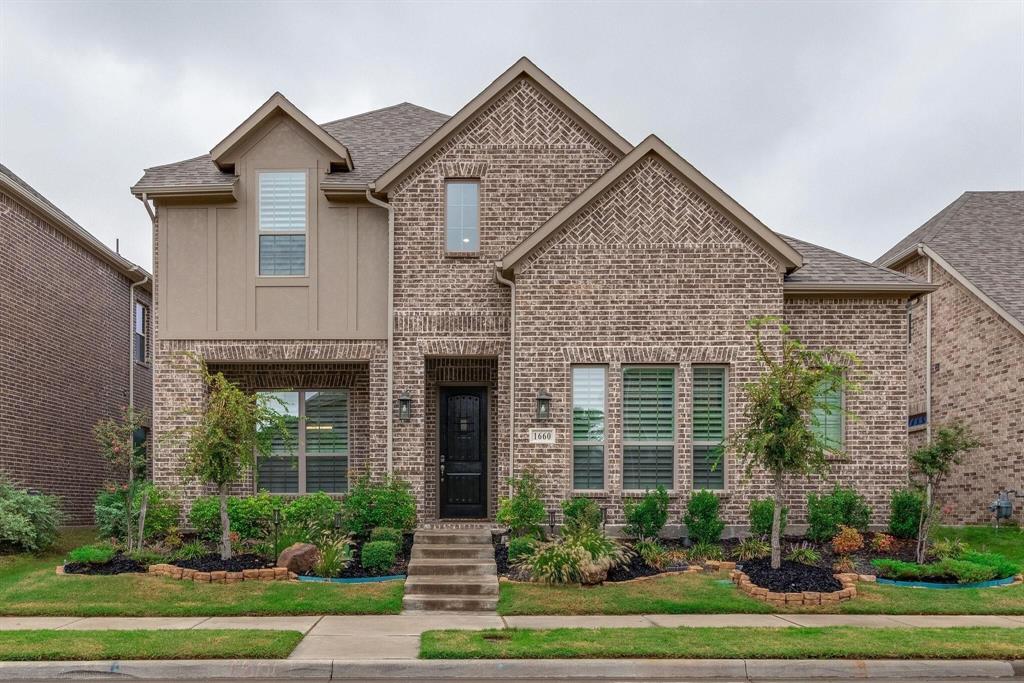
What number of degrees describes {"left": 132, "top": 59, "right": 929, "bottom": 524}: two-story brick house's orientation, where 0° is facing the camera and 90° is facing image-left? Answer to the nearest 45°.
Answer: approximately 0°

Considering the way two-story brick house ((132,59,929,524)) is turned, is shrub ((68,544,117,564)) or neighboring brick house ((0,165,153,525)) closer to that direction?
the shrub

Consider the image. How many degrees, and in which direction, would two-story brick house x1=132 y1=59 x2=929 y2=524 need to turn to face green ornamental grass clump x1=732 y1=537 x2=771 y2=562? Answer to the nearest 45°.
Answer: approximately 45° to its left
